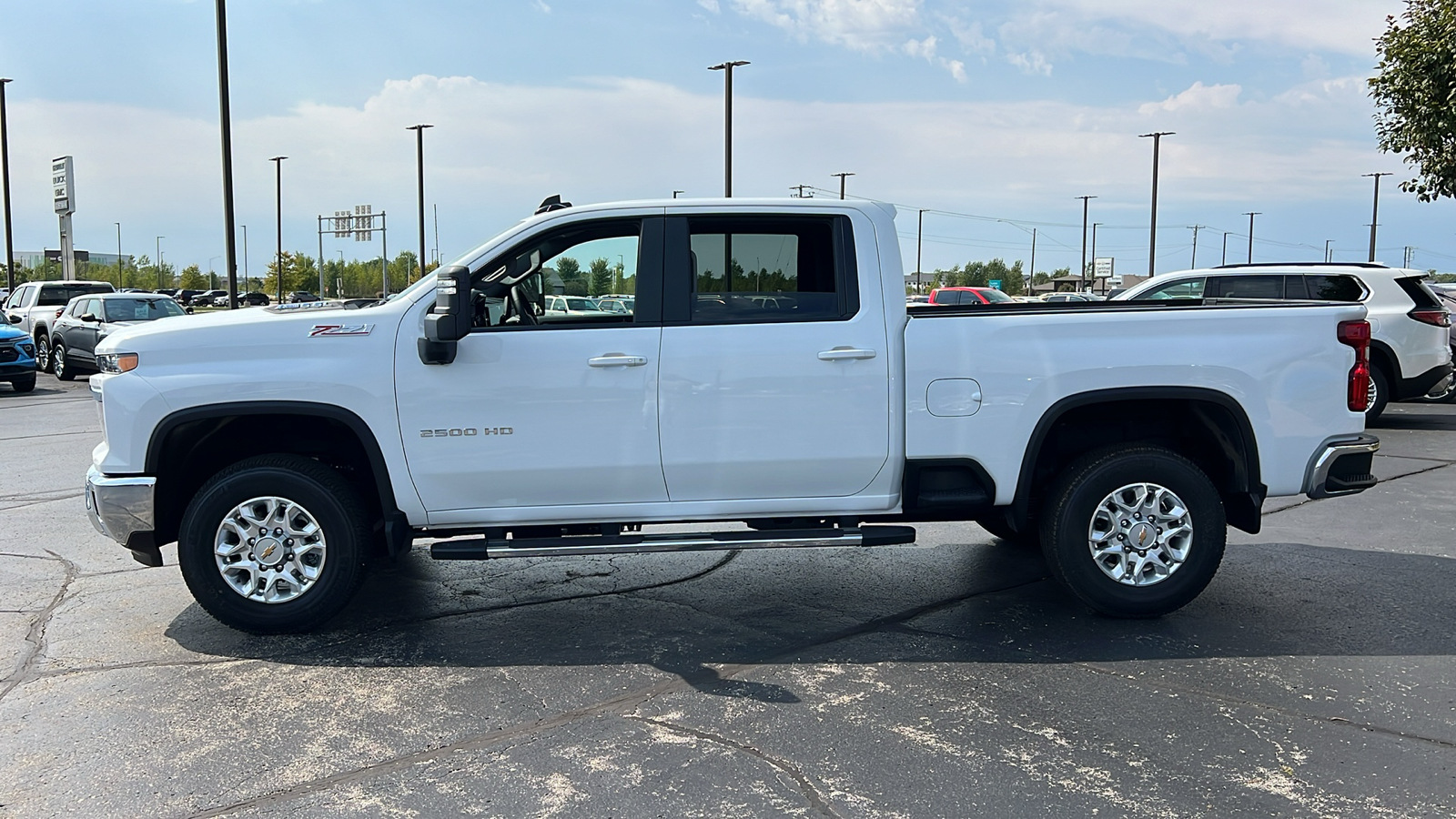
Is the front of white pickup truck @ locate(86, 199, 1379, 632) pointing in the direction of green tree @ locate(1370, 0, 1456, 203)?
no

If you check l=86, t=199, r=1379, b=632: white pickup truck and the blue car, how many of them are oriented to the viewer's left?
1

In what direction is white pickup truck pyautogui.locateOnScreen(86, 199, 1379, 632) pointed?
to the viewer's left

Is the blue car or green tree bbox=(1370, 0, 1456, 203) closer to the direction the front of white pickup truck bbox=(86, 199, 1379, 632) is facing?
the blue car

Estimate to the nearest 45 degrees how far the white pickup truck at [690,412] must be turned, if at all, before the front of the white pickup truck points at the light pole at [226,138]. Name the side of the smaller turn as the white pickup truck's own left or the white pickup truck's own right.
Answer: approximately 45° to the white pickup truck's own right

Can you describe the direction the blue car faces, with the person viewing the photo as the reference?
facing the viewer and to the right of the viewer

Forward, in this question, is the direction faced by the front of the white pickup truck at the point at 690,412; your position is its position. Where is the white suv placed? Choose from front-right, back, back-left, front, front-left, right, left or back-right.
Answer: back-right

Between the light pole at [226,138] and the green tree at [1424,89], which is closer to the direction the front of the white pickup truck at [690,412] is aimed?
the light pole

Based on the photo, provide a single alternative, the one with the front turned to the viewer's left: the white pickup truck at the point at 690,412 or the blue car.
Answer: the white pickup truck
